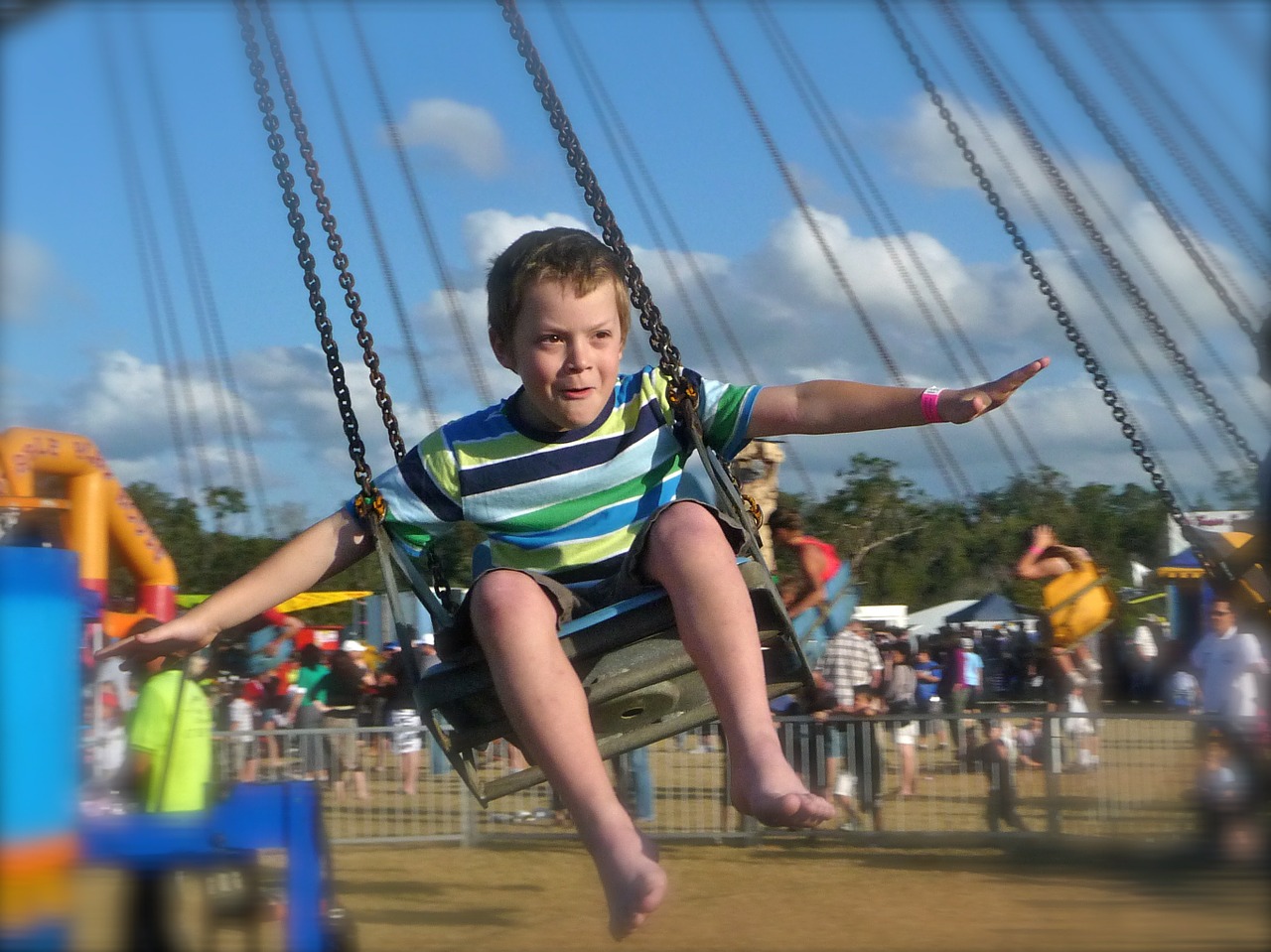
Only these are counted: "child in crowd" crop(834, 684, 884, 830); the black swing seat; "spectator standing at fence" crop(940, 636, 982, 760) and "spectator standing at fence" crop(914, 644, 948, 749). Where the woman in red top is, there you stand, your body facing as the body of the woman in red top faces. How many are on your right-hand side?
3

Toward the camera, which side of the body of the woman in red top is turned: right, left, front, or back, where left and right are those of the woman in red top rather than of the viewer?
left

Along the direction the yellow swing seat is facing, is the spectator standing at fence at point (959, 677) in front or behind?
in front

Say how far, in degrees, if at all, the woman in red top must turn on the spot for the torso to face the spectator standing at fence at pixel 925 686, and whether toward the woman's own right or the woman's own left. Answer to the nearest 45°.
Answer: approximately 90° to the woman's own right

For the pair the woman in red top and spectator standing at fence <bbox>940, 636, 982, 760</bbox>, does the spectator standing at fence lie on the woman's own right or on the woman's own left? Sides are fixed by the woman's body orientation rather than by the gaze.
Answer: on the woman's own right

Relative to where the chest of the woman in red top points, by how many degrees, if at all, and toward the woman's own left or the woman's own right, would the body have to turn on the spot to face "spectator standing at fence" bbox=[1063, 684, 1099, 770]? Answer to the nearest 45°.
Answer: approximately 135° to the woman's own right
